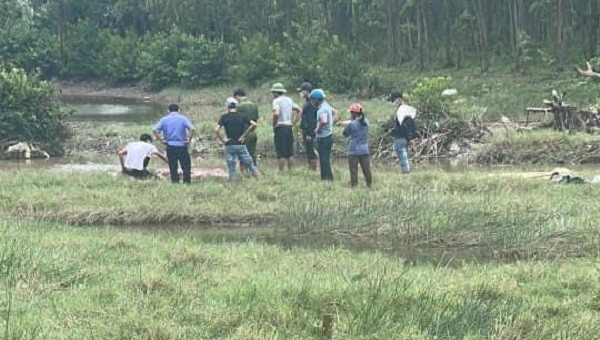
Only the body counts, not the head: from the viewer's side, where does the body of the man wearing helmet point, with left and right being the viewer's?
facing to the left of the viewer

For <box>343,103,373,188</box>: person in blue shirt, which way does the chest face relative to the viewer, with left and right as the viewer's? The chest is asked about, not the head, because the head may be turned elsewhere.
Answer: facing away from the viewer and to the left of the viewer

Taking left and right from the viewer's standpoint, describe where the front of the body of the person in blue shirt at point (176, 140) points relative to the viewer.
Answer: facing away from the viewer

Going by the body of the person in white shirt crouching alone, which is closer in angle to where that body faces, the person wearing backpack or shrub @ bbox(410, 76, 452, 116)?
the shrub

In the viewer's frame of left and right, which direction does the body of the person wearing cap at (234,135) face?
facing away from the viewer

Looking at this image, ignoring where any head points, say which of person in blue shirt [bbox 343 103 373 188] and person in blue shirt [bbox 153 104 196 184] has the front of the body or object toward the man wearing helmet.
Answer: person in blue shirt [bbox 343 103 373 188]

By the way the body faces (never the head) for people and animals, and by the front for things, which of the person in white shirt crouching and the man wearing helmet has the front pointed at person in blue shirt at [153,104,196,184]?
the man wearing helmet

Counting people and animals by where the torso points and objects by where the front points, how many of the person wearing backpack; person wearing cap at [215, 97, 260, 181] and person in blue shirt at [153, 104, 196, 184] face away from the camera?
2

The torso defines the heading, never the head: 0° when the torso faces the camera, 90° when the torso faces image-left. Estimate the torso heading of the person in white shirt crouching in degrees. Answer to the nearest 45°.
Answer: approximately 225°

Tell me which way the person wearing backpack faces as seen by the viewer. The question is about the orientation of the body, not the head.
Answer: to the viewer's left
